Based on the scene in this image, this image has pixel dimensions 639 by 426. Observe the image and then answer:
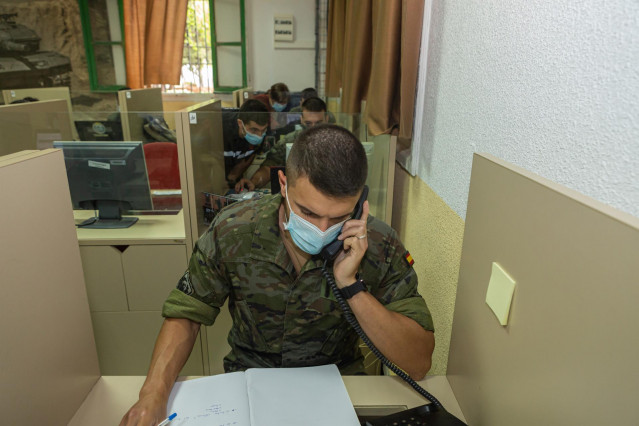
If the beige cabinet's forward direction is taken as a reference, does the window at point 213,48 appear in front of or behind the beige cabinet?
behind

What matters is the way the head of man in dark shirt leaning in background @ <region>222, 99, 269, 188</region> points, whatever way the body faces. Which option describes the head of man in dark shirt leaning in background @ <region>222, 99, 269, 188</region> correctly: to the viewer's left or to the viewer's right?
to the viewer's right

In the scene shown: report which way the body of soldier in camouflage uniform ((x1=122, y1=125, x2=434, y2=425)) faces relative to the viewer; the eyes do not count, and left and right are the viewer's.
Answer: facing the viewer

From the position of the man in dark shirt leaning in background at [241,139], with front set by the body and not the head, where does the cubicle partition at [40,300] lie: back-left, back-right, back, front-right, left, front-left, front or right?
front-right

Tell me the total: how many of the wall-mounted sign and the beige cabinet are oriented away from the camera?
0

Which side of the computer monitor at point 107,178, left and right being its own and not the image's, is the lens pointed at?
back

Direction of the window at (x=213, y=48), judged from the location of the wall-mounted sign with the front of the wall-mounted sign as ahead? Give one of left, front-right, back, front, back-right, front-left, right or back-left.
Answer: right

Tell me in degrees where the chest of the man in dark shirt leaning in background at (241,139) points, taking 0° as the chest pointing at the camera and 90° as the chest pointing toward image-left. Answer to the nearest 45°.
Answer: approximately 315°
